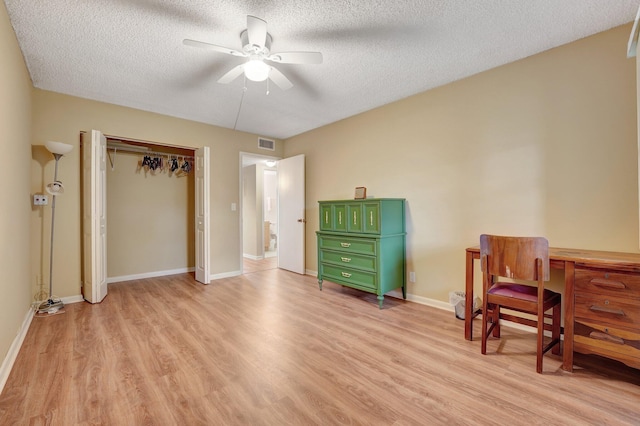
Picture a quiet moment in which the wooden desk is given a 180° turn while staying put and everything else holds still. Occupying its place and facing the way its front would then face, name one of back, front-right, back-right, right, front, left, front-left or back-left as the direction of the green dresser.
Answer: back-left

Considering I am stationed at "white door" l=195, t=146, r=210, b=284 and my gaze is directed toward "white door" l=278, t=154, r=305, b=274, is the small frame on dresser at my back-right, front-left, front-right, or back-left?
front-right

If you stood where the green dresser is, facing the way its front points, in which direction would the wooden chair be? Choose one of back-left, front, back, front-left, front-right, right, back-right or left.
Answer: left

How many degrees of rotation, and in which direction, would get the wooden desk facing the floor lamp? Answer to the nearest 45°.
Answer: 0° — it already faces it

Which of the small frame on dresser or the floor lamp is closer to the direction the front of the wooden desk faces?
the floor lamp

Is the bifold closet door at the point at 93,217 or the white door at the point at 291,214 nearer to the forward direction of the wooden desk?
the bifold closet door

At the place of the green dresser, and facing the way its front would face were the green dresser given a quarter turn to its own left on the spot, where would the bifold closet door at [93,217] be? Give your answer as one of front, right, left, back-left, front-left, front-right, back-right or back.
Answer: back-right

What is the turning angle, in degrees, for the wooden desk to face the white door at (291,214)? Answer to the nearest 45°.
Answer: approximately 45° to its right

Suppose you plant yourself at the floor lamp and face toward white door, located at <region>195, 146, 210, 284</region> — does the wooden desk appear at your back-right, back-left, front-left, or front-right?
front-right

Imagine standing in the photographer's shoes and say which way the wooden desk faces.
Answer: facing the viewer and to the left of the viewer

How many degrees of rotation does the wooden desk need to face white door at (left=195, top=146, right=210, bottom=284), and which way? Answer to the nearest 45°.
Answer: approximately 45° to its right
